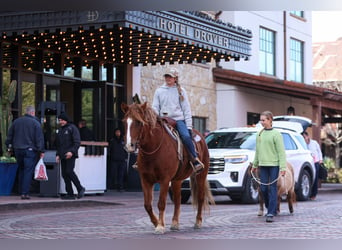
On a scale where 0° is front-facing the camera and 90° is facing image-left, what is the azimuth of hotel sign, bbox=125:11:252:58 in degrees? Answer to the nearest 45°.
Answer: approximately 315°

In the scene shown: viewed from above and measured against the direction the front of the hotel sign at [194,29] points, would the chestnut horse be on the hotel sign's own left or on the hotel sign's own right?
on the hotel sign's own right

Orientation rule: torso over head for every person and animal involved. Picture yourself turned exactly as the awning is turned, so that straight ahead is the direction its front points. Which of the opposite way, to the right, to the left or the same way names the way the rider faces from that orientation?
to the right

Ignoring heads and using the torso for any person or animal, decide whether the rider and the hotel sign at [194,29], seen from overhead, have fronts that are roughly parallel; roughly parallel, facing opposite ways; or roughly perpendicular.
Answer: roughly perpendicular

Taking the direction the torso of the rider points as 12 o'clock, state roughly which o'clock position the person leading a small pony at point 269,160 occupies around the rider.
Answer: The person leading a small pony is roughly at 6 o'clock from the rider.

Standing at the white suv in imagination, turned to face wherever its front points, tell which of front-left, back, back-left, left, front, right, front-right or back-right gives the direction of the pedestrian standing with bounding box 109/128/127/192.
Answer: right

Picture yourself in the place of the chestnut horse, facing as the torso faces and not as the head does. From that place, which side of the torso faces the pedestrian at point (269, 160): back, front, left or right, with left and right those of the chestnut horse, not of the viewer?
back
